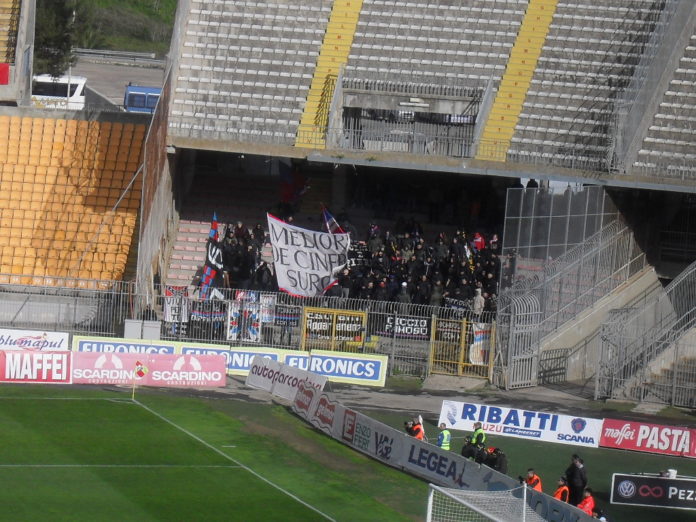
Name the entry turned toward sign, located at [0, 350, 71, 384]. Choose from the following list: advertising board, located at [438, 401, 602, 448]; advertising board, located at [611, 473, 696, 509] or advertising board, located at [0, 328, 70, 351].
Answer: advertising board, located at [0, 328, 70, 351]

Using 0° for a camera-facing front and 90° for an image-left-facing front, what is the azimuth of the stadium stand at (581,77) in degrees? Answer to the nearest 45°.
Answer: approximately 0°

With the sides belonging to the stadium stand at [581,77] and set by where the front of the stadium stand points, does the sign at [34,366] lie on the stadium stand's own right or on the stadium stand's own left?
on the stadium stand's own right

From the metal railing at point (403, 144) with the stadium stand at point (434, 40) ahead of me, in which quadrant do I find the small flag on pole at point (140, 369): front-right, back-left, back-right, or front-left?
back-left

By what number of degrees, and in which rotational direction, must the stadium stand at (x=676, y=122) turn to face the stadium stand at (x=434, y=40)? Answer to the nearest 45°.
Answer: approximately 90° to its right

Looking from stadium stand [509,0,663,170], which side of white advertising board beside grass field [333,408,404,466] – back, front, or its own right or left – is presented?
back

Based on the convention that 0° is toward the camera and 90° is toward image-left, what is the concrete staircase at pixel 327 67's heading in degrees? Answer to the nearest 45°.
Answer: approximately 0°

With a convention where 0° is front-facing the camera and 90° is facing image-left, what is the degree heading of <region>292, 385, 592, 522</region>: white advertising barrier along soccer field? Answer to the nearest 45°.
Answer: approximately 45°

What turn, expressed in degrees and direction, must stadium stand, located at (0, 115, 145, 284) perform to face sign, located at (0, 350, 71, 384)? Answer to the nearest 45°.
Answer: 0° — it already faces it

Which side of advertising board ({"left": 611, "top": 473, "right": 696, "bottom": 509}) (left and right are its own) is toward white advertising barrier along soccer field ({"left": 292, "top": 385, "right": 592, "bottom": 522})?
right
